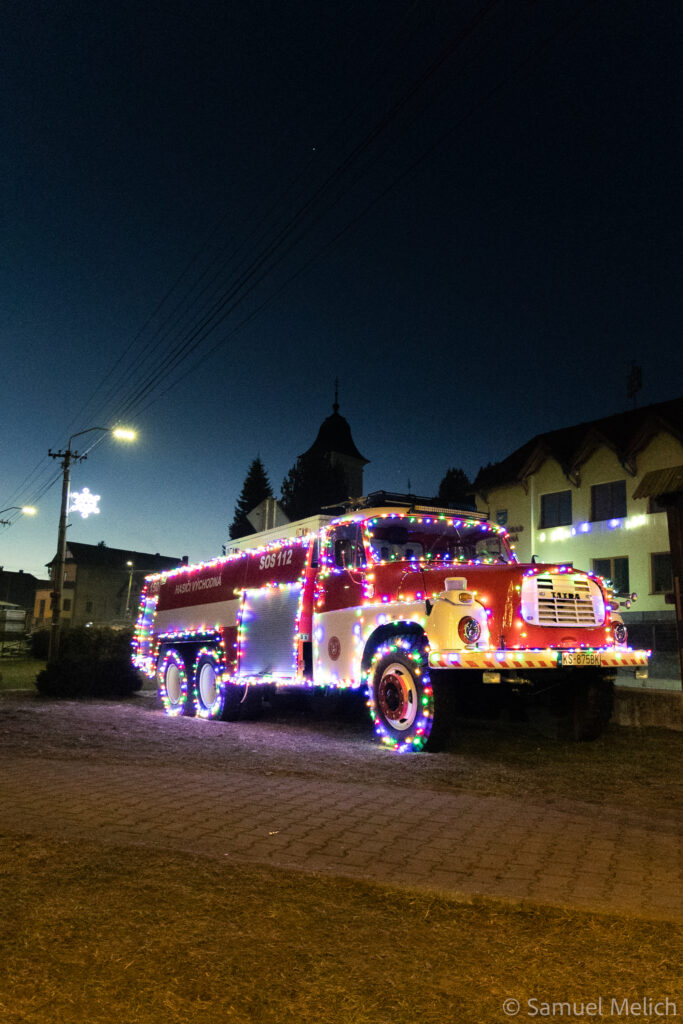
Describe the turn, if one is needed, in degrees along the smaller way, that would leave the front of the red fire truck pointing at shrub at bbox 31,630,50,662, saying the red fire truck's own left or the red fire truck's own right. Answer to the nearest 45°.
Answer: approximately 180°

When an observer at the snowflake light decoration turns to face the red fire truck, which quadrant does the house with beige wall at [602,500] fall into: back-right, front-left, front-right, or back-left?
front-left

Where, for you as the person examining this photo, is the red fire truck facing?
facing the viewer and to the right of the viewer

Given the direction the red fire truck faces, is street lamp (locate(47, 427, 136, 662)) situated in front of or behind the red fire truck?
behind

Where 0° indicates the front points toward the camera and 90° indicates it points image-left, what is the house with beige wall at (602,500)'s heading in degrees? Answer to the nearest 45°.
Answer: approximately 45°

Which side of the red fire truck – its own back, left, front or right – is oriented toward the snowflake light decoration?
back

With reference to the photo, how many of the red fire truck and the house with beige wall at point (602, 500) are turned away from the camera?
0

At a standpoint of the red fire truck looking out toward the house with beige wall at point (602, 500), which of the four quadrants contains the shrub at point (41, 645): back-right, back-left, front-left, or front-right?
front-left

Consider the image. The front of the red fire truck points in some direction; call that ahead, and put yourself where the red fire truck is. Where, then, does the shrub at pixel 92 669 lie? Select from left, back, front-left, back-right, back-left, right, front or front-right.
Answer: back

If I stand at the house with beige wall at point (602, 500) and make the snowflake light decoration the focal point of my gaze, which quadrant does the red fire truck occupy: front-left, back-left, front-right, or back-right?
front-left

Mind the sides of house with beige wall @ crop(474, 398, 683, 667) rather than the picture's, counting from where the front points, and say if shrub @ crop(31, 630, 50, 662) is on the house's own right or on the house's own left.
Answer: on the house's own right

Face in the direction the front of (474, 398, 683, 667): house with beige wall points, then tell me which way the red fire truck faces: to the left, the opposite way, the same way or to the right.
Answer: to the left

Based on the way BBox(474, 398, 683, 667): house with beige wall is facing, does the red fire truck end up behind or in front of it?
in front

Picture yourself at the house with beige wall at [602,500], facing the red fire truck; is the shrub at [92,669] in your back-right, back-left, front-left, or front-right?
front-right

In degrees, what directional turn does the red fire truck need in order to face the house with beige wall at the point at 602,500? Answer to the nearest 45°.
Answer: approximately 135° to its left
